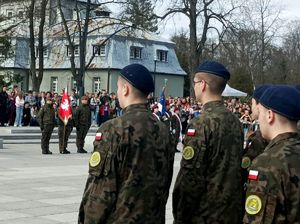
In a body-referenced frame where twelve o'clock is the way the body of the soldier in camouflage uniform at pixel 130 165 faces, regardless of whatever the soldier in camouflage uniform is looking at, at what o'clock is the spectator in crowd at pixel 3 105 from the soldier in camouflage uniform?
The spectator in crowd is roughly at 1 o'clock from the soldier in camouflage uniform.

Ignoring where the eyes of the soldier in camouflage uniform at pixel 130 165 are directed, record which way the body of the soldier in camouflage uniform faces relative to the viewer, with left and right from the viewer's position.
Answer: facing away from the viewer and to the left of the viewer

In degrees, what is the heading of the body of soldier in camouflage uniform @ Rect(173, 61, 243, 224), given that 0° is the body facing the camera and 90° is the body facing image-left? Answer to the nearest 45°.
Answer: approximately 135°

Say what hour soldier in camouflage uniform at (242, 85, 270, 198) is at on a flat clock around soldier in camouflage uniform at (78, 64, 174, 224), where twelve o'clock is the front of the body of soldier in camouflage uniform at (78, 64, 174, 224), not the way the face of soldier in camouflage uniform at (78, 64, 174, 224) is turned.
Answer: soldier in camouflage uniform at (242, 85, 270, 198) is roughly at 3 o'clock from soldier in camouflage uniform at (78, 64, 174, 224).

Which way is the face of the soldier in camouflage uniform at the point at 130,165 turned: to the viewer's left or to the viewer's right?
to the viewer's left

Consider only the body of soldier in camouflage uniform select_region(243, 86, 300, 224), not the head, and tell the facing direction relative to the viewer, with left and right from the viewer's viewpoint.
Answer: facing away from the viewer and to the left of the viewer

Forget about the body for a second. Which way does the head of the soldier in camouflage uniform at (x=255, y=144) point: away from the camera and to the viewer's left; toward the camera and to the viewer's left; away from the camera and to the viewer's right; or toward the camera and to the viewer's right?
away from the camera and to the viewer's left

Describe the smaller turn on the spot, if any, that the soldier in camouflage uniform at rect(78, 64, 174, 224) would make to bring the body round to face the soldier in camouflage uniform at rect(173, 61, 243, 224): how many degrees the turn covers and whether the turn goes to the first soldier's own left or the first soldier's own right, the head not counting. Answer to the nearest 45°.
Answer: approximately 90° to the first soldier's own right
